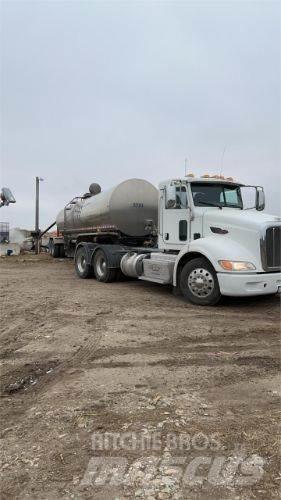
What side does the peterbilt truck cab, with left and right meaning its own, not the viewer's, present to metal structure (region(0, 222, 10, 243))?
back

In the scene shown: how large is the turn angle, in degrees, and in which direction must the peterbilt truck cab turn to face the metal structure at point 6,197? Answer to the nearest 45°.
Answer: approximately 180°

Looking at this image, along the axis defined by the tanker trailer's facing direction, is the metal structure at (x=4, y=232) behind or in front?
behind

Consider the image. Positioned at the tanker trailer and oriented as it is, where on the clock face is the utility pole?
The utility pole is roughly at 7 o'clock from the tanker trailer.

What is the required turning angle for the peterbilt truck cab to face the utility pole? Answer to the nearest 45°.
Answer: approximately 180°

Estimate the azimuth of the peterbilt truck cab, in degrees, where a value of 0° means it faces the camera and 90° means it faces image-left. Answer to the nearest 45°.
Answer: approximately 315°
